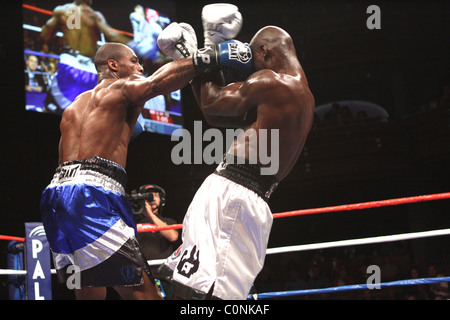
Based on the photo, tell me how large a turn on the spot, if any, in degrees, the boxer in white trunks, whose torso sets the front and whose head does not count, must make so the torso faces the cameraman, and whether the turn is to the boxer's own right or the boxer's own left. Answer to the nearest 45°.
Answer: approximately 90° to the boxer's own right

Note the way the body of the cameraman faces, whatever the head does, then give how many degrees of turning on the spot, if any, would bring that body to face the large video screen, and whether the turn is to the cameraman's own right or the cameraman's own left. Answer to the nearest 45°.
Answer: approximately 135° to the cameraman's own right

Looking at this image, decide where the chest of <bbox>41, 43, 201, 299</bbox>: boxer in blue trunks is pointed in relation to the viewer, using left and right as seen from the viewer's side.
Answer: facing away from the viewer and to the right of the viewer

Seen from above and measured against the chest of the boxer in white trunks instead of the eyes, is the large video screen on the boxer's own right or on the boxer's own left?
on the boxer's own right

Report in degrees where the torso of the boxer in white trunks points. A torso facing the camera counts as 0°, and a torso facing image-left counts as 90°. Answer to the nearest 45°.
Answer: approximately 90°

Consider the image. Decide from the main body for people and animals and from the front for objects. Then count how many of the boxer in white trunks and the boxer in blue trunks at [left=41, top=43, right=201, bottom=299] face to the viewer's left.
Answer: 1

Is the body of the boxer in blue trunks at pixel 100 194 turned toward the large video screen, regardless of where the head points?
no

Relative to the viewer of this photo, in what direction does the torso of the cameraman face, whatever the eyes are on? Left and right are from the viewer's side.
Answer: facing the viewer and to the left of the viewer

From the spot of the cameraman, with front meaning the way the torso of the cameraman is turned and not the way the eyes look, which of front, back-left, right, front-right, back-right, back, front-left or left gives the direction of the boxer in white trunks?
front-left
